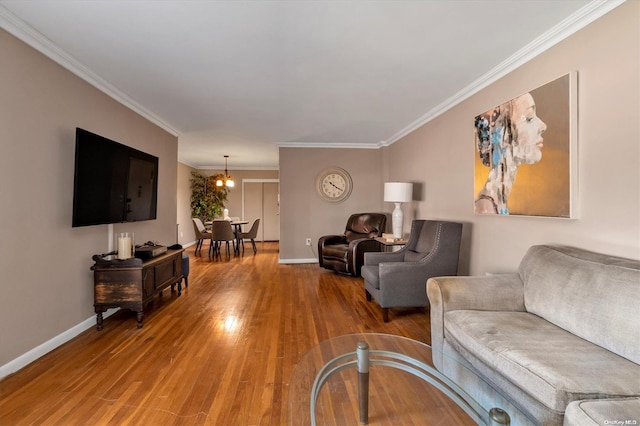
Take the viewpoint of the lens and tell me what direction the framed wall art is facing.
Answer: facing the viewer and to the left of the viewer

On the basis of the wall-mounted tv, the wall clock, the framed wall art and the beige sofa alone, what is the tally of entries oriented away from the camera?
0

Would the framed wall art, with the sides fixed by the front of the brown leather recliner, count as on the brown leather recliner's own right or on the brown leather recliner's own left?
on the brown leather recliner's own left

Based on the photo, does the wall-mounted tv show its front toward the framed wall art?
yes

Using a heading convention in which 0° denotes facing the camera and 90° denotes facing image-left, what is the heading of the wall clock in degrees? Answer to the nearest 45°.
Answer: approximately 0°

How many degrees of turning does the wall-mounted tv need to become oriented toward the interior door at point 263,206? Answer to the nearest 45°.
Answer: approximately 90° to its left

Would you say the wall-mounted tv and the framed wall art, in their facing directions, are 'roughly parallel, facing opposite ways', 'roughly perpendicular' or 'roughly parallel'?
roughly parallel, facing opposite ways

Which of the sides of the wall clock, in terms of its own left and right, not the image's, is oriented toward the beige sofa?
front

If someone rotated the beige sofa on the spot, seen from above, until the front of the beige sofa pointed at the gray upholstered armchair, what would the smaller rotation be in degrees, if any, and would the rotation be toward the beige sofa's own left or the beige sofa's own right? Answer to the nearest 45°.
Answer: approximately 90° to the beige sofa's own right

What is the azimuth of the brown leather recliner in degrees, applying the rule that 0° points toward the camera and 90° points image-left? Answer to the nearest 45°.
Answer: approximately 45°

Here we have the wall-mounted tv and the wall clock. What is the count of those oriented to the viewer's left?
0

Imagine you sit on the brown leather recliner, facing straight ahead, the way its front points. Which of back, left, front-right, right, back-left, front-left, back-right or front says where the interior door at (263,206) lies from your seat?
right

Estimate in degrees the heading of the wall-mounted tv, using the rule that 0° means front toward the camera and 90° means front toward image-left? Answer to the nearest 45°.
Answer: approximately 315°

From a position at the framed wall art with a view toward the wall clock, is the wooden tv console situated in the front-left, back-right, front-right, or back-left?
front-left

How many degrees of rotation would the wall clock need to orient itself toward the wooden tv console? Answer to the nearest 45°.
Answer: approximately 45° to its right
